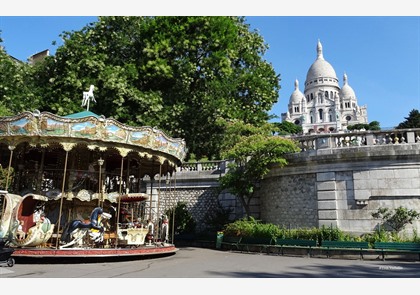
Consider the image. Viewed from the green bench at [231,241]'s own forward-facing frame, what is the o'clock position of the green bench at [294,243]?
the green bench at [294,243] is roughly at 9 o'clock from the green bench at [231,241].

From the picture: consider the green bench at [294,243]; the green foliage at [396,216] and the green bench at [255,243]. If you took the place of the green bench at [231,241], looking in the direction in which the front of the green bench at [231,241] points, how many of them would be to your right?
0

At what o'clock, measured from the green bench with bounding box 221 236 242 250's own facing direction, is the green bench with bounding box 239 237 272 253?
the green bench with bounding box 239 237 272 253 is roughly at 9 o'clock from the green bench with bounding box 221 236 242 250.

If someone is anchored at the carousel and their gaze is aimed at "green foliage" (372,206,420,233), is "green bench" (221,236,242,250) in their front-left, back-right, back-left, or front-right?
front-left

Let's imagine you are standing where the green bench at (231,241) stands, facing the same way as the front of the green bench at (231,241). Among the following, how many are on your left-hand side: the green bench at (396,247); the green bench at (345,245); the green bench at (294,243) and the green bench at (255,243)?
4

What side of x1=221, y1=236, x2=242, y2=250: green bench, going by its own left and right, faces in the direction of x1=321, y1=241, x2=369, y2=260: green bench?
left

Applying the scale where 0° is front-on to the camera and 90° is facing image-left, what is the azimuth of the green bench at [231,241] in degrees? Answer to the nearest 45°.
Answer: approximately 45°

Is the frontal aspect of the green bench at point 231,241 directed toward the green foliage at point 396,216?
no

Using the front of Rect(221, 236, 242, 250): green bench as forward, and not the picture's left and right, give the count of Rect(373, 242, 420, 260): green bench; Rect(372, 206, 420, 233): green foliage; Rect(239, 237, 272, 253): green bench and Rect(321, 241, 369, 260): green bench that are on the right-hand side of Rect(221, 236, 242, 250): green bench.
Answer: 0
